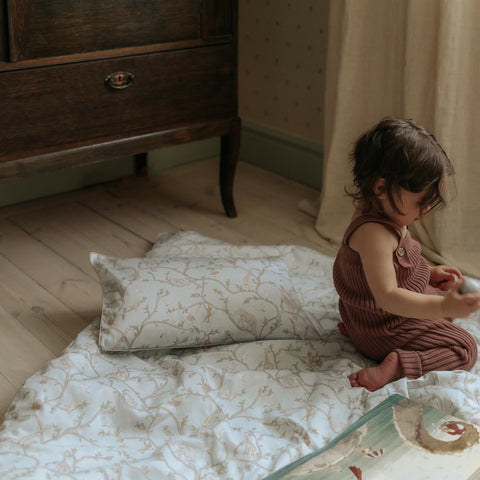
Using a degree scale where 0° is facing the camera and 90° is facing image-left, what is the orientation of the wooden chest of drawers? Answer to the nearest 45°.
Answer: approximately 315°

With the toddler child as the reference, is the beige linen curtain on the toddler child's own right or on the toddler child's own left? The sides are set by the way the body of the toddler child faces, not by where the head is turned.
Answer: on the toddler child's own left

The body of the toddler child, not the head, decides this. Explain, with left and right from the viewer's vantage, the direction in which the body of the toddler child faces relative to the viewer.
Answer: facing to the right of the viewer
